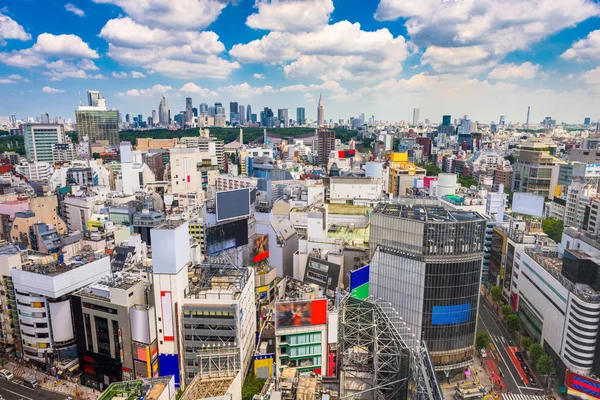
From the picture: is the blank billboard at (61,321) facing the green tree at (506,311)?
no

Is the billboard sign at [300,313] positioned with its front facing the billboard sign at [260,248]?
no

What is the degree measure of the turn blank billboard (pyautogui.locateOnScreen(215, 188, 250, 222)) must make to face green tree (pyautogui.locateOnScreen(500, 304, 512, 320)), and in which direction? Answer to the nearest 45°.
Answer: approximately 45° to its left

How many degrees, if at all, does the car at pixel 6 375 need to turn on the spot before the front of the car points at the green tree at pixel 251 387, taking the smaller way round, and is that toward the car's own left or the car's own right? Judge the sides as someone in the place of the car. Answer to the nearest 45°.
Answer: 0° — it already faces it

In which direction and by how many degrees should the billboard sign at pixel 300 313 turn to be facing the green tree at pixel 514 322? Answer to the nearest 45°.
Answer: approximately 135° to its left

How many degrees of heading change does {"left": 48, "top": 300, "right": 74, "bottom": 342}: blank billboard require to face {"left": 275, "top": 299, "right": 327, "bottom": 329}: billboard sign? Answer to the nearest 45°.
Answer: approximately 45° to its left

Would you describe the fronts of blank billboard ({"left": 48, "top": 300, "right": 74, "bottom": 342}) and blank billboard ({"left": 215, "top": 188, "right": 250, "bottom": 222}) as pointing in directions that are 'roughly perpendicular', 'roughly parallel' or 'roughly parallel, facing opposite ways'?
roughly parallel

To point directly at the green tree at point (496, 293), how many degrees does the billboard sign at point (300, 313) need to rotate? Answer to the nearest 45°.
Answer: approximately 135° to its left

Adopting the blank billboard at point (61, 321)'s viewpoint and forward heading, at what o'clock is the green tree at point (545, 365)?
The green tree is roughly at 10 o'clock from the blank billboard.

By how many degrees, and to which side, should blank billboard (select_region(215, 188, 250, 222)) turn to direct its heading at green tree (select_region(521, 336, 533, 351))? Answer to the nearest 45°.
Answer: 0° — it already faces it

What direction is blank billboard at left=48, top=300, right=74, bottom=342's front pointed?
toward the camera

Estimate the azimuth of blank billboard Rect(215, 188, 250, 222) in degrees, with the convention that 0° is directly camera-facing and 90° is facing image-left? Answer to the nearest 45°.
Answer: approximately 315°

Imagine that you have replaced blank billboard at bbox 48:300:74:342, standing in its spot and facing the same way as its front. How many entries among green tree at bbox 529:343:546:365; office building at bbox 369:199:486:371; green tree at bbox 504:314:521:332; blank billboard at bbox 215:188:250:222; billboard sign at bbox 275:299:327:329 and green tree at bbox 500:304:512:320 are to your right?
0

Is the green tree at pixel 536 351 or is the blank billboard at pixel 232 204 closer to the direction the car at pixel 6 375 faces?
the green tree

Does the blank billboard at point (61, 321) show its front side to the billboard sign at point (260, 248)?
no

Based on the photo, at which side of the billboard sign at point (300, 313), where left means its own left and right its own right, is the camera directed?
front

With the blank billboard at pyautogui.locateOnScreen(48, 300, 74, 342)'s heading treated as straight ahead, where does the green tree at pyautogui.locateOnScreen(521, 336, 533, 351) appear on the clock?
The green tree is roughly at 10 o'clock from the blank billboard.
